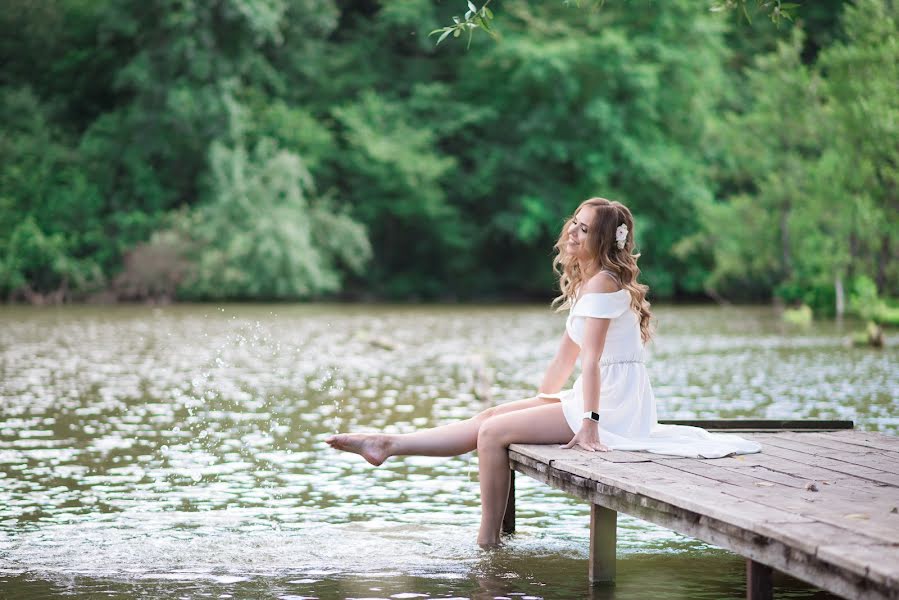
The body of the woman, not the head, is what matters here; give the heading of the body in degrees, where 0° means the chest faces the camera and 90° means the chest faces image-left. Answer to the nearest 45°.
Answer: approximately 90°

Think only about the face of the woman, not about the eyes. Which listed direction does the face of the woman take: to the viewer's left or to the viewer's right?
to the viewer's left
